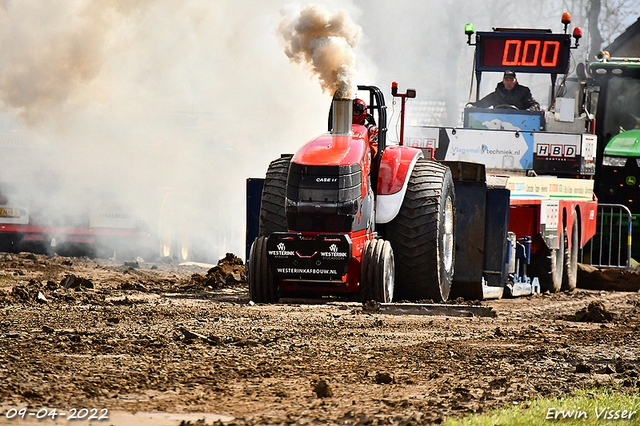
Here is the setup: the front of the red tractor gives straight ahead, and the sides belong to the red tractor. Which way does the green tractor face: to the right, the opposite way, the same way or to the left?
the same way

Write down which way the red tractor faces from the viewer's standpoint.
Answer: facing the viewer

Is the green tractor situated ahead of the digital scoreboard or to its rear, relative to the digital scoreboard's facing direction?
to the rear

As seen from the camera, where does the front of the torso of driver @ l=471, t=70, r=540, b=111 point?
toward the camera

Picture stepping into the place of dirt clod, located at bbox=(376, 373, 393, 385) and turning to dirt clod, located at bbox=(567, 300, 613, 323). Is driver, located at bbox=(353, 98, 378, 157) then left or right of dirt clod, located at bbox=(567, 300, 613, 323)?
left

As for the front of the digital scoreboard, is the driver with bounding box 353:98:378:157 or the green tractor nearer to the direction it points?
the driver

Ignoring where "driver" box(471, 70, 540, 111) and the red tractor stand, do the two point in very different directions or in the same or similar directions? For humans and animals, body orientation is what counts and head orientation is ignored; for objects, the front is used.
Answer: same or similar directions

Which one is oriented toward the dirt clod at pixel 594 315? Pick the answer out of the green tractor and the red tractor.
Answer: the green tractor

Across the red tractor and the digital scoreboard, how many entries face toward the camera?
2

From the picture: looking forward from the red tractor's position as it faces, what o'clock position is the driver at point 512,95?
The driver is roughly at 7 o'clock from the red tractor.

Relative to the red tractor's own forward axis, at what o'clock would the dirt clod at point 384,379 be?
The dirt clod is roughly at 12 o'clock from the red tractor.

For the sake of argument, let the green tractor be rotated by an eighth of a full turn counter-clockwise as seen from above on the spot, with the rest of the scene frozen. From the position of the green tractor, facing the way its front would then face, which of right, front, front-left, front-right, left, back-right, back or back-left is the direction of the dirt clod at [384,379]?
front-right

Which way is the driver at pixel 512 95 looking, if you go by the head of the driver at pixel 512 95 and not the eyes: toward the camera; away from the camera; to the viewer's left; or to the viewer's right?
toward the camera

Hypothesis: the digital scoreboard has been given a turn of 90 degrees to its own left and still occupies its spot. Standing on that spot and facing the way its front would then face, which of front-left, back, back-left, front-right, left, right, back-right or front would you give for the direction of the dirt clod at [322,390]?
right

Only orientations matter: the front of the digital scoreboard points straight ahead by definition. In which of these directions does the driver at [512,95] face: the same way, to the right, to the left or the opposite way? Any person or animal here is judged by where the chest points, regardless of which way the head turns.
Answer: the same way

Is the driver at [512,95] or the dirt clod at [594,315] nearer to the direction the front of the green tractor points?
the dirt clod

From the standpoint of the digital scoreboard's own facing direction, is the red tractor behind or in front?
in front
